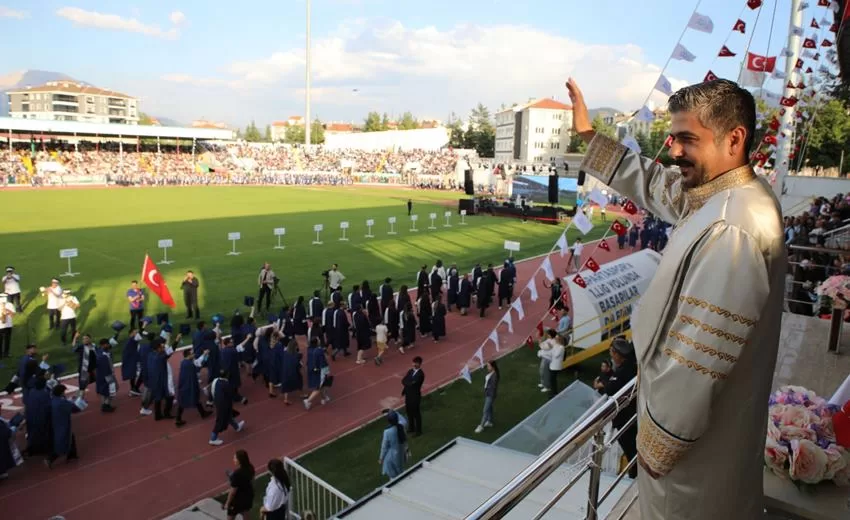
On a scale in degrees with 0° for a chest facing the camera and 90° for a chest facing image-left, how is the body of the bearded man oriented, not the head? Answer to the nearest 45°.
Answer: approximately 90°

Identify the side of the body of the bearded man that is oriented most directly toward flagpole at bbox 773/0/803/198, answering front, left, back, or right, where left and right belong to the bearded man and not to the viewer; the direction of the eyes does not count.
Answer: right
